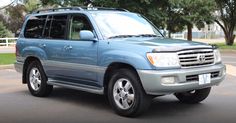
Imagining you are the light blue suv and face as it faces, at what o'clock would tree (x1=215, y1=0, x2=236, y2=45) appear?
The tree is roughly at 8 o'clock from the light blue suv.

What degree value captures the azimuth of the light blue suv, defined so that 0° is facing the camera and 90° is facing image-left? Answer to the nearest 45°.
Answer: approximately 315°

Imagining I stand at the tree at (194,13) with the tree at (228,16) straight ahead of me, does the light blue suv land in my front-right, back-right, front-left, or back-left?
back-right

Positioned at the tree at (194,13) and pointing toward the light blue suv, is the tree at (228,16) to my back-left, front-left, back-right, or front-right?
back-left

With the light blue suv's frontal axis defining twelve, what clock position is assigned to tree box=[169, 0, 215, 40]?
The tree is roughly at 8 o'clock from the light blue suv.
